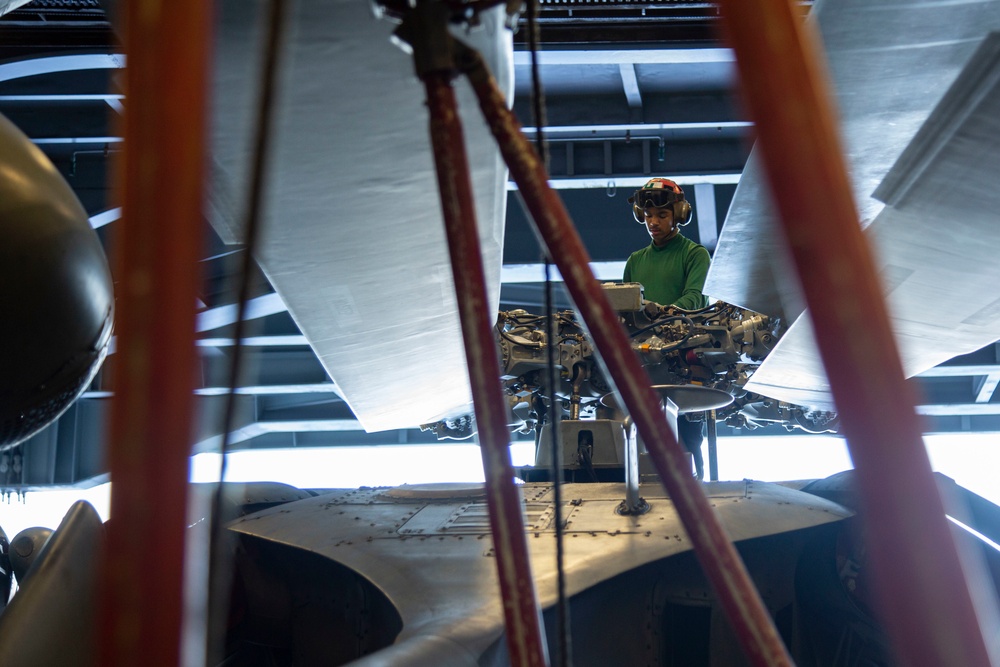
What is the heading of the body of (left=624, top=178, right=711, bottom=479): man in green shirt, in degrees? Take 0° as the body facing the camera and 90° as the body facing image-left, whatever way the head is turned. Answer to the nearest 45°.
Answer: approximately 45°

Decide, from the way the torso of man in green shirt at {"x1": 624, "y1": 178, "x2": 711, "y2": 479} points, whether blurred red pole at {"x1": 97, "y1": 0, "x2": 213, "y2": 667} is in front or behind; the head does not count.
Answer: in front

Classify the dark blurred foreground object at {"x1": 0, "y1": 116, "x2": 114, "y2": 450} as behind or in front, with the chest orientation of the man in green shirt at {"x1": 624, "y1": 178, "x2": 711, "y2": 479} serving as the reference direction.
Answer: in front

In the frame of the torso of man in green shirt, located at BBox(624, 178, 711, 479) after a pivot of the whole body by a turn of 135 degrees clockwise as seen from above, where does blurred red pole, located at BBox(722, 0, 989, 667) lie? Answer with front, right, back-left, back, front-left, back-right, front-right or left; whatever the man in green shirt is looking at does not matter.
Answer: back
